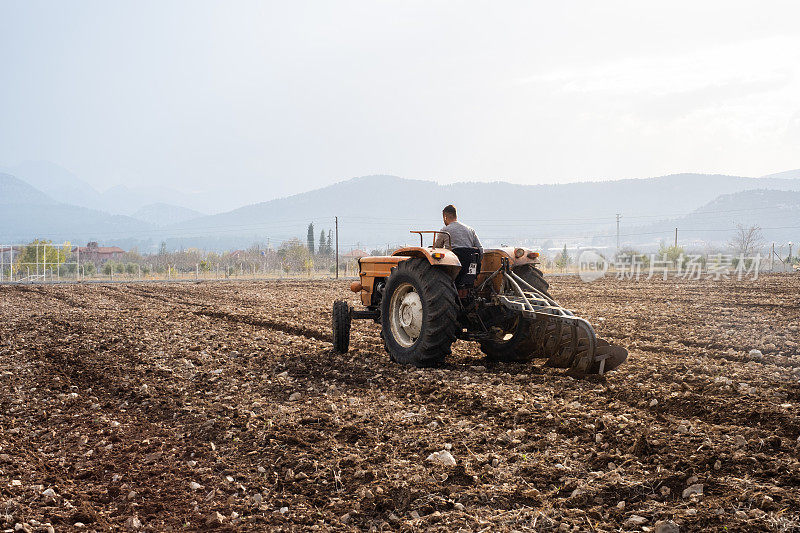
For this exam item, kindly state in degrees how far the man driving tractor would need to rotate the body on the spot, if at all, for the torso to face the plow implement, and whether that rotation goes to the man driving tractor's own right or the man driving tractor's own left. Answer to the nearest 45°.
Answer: approximately 180°

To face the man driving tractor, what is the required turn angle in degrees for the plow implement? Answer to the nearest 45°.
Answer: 0° — it already faces them

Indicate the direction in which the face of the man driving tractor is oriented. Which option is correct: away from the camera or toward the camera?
away from the camera

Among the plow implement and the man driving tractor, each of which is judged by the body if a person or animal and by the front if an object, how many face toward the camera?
0

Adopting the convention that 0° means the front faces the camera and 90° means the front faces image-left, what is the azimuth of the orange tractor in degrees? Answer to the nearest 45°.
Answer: approximately 135°

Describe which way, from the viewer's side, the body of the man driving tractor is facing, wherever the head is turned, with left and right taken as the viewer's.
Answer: facing away from the viewer and to the left of the viewer

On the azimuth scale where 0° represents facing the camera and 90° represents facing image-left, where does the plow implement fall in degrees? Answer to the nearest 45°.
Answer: approximately 135°
